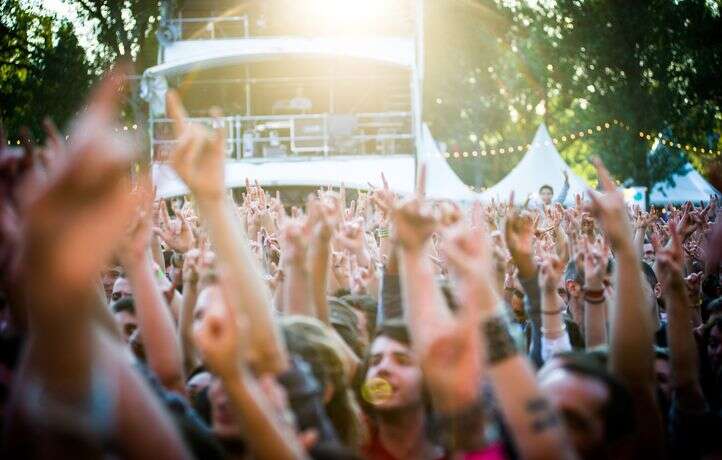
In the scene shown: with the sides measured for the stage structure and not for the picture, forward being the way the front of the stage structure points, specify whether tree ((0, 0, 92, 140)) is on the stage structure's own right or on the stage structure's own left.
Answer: on the stage structure's own right

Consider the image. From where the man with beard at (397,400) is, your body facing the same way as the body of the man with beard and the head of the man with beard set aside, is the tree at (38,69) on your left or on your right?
on your right

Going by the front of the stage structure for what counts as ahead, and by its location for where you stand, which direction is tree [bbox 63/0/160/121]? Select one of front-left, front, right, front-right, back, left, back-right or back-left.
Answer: back-right

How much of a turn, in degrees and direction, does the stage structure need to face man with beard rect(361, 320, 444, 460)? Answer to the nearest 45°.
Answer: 0° — it already faces them

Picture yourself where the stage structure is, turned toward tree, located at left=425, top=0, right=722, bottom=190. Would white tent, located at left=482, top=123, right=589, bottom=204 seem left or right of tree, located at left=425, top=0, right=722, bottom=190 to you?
right

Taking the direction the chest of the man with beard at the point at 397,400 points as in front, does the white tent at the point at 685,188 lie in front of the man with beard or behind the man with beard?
behind

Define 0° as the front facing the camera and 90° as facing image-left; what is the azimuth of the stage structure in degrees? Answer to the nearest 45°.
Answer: approximately 0°

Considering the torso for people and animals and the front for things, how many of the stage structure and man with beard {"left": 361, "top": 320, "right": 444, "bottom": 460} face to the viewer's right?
0

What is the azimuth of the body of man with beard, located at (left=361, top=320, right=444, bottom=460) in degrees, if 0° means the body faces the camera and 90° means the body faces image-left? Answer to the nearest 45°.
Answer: approximately 45°

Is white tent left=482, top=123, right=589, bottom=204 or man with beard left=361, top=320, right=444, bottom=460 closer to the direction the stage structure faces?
the man with beard

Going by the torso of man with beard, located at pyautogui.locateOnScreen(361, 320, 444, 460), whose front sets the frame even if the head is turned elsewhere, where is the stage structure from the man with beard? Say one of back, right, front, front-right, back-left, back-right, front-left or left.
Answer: back-right

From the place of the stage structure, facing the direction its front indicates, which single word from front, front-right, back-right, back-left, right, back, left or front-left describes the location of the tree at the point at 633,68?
back-left

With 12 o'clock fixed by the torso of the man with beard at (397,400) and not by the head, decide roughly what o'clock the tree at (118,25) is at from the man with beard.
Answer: The tree is roughly at 4 o'clock from the man with beard.
